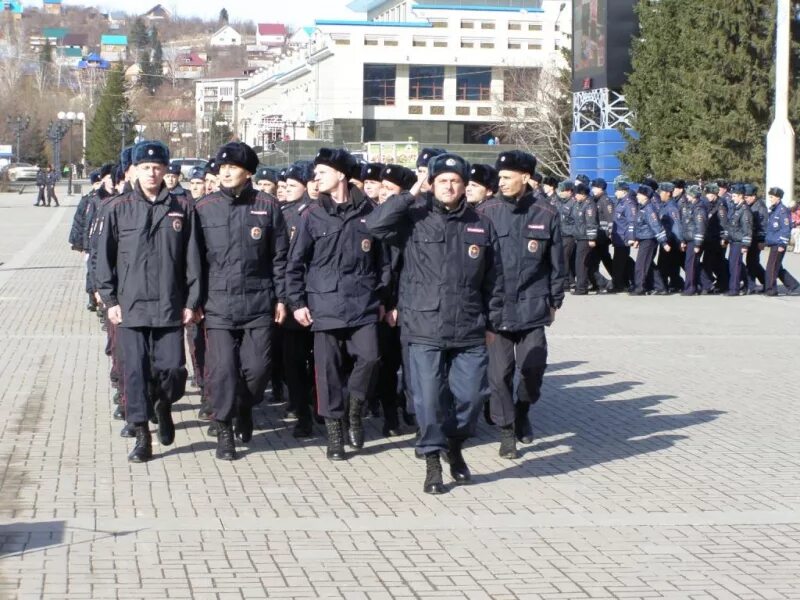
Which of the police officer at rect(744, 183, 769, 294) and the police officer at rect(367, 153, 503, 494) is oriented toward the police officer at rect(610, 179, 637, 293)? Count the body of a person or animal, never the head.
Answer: the police officer at rect(744, 183, 769, 294)

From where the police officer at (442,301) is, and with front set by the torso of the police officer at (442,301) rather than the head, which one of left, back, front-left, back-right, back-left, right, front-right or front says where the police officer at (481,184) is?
back

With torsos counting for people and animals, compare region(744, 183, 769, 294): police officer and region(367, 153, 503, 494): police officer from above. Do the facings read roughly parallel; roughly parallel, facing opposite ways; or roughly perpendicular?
roughly perpendicular

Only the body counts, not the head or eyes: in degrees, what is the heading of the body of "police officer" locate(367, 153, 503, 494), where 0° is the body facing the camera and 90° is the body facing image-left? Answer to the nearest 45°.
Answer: approximately 0°

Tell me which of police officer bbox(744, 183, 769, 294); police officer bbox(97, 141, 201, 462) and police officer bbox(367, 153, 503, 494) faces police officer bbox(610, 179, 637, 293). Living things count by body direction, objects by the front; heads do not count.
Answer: police officer bbox(744, 183, 769, 294)

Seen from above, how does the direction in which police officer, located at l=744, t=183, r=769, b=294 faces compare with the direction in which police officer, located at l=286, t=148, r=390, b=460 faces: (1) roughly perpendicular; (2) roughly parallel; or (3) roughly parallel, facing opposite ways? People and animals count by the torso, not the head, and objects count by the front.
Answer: roughly perpendicular

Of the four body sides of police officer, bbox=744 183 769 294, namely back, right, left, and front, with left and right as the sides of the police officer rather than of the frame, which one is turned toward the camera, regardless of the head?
left

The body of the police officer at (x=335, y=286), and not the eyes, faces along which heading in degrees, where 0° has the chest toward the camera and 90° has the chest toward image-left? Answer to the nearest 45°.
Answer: approximately 0°
